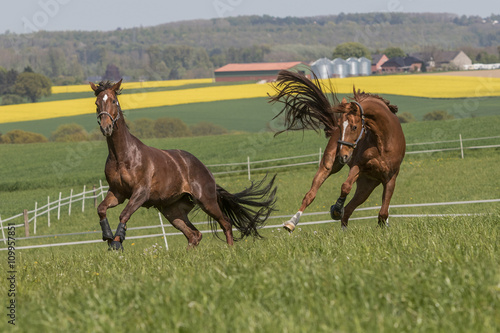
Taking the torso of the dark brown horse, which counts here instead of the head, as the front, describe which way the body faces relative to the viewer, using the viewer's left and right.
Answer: facing the viewer and to the left of the viewer

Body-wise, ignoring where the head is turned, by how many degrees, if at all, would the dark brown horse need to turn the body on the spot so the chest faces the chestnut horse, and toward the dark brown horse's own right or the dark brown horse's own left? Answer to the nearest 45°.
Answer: approximately 135° to the dark brown horse's own left
